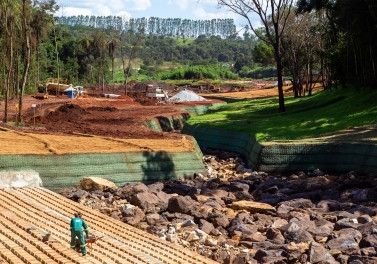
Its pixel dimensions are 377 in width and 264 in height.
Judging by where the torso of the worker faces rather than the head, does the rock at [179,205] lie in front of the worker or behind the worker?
in front

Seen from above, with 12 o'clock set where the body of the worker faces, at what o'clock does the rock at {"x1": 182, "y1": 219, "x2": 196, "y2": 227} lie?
The rock is roughly at 1 o'clock from the worker.

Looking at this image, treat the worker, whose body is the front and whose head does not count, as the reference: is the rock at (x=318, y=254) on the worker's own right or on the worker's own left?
on the worker's own right

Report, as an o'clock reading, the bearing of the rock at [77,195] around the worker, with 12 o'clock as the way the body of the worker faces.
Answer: The rock is roughly at 12 o'clock from the worker.

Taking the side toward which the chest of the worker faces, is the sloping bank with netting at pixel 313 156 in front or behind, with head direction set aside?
in front

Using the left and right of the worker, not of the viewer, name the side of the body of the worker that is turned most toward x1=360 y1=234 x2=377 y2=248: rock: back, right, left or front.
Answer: right

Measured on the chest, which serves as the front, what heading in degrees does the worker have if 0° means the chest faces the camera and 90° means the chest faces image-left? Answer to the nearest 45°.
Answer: approximately 180°

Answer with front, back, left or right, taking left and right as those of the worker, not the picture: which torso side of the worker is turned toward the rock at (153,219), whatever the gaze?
front
